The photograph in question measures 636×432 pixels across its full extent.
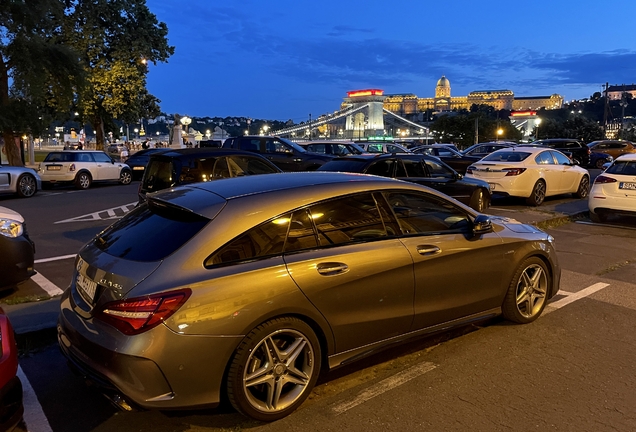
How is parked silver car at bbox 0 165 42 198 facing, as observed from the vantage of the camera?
facing to the right of the viewer

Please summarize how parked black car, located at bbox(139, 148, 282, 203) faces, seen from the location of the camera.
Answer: facing away from the viewer and to the right of the viewer

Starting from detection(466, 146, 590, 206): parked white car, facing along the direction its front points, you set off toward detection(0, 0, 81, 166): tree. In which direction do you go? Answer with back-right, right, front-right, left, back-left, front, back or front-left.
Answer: back-left

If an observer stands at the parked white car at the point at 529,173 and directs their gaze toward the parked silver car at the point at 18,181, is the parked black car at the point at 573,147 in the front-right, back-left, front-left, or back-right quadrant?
back-right

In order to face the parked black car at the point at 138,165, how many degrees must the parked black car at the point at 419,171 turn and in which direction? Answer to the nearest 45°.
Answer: approximately 90° to its left
